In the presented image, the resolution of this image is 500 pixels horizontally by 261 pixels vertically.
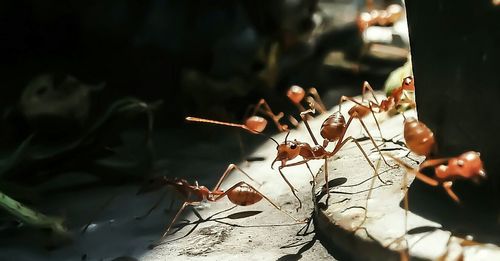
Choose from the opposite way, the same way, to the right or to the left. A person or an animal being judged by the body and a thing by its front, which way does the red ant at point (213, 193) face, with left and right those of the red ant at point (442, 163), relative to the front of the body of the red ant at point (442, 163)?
the opposite way

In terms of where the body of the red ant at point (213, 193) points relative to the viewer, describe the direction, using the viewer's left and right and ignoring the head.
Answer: facing to the left of the viewer

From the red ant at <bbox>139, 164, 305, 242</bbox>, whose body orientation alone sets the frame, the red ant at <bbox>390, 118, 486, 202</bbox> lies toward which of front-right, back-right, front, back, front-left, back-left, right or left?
back-left

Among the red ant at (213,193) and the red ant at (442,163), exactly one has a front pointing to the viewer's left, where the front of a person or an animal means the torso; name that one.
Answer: the red ant at (213,193)

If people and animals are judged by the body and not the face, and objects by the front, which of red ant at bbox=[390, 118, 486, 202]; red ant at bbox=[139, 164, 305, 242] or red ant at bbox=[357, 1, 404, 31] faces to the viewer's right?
red ant at bbox=[390, 118, 486, 202]

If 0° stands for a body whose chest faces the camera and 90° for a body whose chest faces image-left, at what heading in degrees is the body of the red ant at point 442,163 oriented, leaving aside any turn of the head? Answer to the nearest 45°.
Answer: approximately 270°

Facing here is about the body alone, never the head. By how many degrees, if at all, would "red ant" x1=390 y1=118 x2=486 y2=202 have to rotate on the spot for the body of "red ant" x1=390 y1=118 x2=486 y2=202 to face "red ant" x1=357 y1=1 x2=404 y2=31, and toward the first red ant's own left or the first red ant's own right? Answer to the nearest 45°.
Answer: approximately 90° to the first red ant's own left
